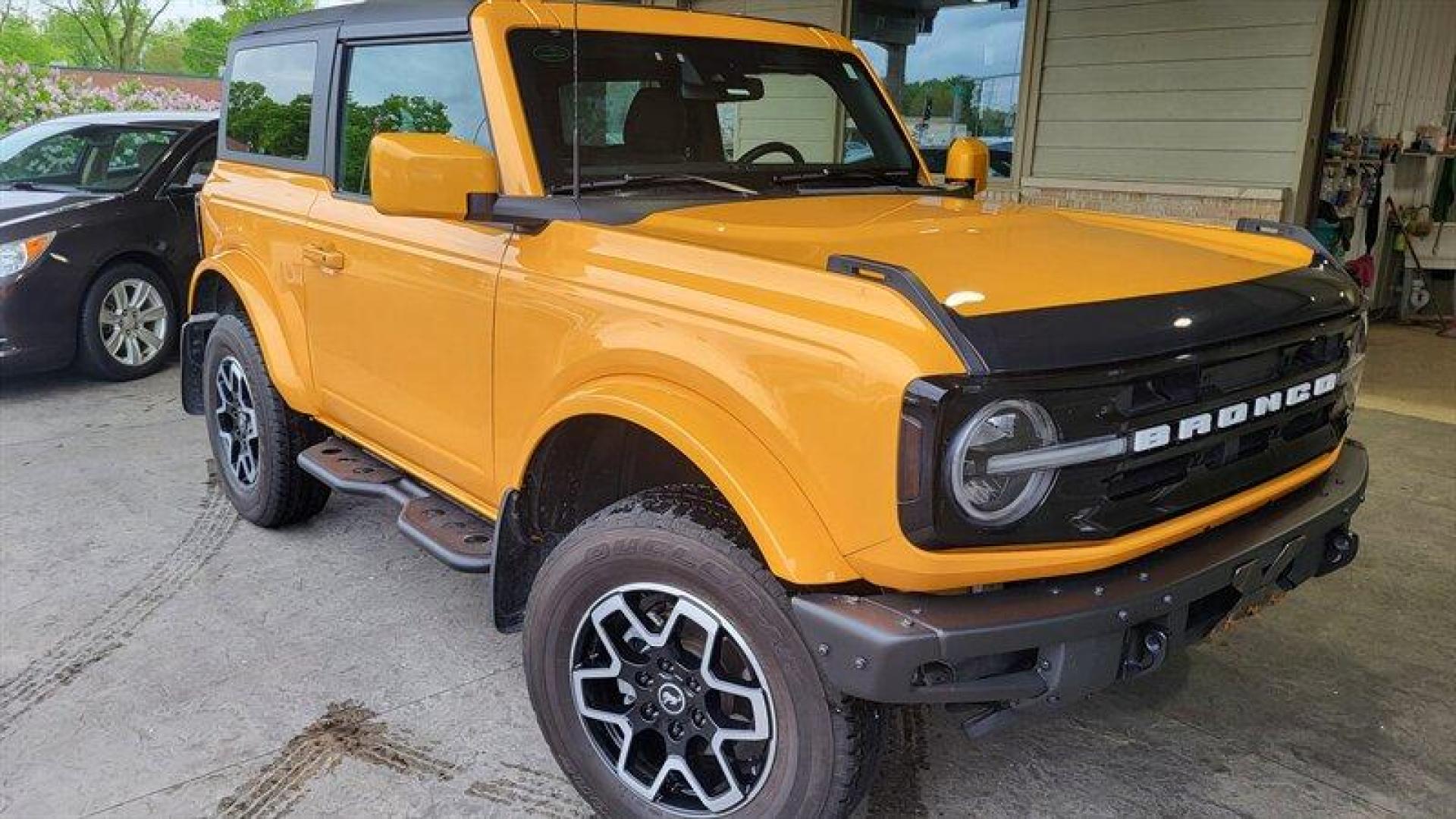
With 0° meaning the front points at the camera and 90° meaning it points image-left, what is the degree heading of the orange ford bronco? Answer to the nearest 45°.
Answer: approximately 315°

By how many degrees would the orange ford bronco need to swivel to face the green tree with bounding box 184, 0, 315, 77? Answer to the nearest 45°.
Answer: approximately 180°

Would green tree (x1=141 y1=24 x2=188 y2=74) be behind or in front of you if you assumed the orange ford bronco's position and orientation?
behind

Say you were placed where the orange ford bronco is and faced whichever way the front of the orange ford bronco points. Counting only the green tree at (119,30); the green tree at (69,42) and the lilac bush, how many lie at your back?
3

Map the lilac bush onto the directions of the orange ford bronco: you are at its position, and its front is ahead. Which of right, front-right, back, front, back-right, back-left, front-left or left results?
back

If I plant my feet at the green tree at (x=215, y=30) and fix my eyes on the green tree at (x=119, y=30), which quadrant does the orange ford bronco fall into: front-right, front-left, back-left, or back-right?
back-left

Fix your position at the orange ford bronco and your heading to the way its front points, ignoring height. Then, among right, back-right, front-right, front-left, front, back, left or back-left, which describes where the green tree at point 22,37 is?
back

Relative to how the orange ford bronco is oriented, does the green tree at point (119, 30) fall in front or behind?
behind

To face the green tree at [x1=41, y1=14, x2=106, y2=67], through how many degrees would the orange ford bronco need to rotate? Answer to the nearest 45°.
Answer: approximately 180°
